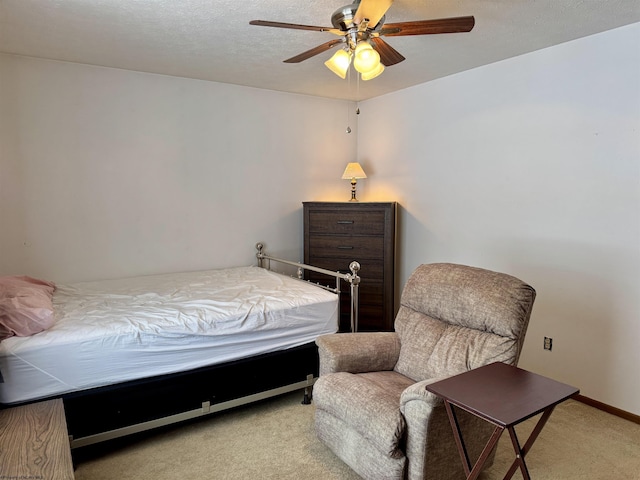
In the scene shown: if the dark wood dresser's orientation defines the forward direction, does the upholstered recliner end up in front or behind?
in front

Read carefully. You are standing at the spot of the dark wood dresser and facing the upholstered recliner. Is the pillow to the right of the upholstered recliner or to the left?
right

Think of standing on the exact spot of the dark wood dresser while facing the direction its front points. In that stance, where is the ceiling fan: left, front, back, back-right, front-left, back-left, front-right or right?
front

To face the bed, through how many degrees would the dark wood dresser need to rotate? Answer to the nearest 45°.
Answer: approximately 45° to its right

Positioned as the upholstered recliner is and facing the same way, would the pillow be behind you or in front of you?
in front

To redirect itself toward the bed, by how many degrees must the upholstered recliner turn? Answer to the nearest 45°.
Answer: approximately 45° to its right

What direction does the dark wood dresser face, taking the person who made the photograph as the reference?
facing the viewer

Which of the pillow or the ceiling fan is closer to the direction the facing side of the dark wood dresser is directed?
the ceiling fan

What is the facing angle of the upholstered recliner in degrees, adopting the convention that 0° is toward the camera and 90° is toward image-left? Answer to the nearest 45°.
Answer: approximately 45°

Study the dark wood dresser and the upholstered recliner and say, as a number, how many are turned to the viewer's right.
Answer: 0

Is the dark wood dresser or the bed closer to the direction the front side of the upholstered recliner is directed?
the bed
